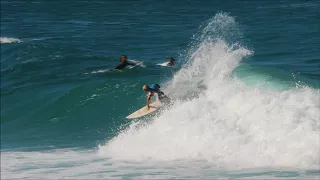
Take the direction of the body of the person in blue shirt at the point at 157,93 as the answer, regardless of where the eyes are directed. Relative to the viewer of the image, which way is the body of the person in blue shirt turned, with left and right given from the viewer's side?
facing to the left of the viewer
